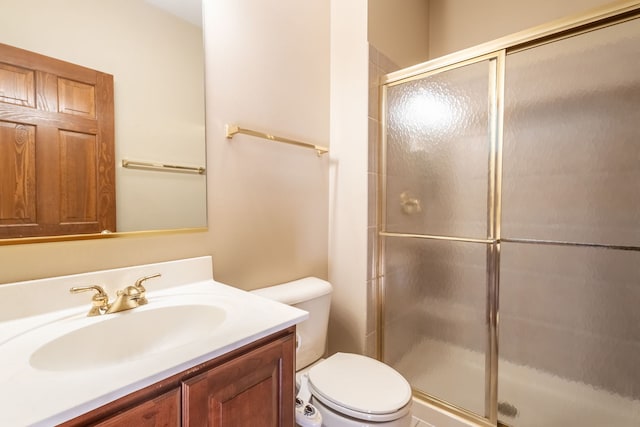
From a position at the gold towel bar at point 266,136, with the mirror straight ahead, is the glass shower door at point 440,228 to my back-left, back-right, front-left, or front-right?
back-left

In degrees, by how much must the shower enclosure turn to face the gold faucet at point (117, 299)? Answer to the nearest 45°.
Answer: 0° — it already faces it

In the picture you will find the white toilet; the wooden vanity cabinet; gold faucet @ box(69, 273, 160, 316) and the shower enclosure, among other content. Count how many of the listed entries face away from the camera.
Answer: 0

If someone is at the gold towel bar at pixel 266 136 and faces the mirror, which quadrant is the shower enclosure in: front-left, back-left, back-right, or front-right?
back-left

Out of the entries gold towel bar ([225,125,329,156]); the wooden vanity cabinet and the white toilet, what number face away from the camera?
0

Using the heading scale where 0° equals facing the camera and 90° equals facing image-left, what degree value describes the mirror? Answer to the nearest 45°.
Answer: approximately 315°

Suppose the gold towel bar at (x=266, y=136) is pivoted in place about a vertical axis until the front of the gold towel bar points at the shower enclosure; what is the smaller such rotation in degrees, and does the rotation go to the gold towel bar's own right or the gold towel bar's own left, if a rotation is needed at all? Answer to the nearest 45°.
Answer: approximately 45° to the gold towel bar's own left

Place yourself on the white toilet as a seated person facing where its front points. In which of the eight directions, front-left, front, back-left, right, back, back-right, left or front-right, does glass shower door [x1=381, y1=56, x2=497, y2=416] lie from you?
left

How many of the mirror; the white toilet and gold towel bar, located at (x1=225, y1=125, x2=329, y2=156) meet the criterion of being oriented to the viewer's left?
0

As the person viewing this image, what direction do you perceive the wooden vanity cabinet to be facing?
facing the viewer and to the right of the viewer

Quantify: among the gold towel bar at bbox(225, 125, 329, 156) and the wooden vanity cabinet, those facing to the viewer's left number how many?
0
